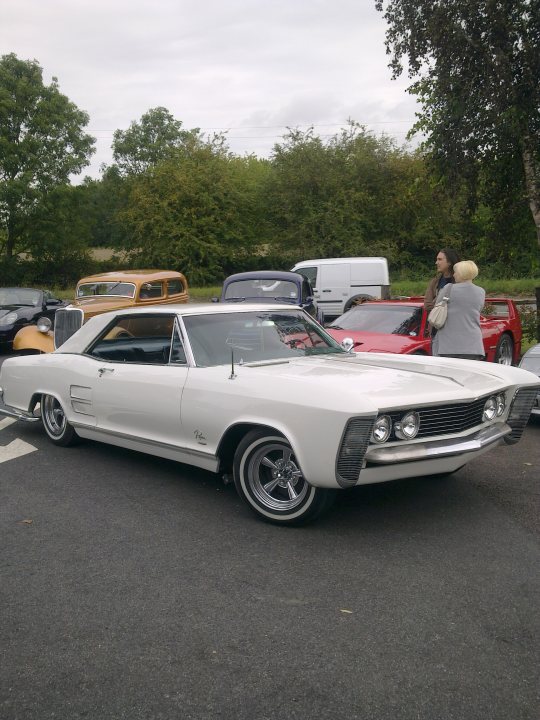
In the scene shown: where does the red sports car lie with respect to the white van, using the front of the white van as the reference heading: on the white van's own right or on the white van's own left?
on the white van's own left

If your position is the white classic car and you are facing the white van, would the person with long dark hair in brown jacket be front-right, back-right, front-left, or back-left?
front-right

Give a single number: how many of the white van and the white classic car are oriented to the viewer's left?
1

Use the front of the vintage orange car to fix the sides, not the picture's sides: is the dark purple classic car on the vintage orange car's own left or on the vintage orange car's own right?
on the vintage orange car's own left

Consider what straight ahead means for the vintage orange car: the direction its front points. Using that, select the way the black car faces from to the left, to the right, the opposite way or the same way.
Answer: the same way

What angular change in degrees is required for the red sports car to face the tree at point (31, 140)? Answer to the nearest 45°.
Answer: approximately 90° to its right

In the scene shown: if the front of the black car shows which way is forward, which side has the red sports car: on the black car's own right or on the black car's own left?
on the black car's own left

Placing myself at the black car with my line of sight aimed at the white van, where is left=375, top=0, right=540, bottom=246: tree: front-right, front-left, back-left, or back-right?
front-right

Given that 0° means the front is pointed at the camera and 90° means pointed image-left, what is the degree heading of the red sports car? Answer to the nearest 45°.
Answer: approximately 45°

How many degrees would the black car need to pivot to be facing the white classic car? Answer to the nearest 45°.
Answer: approximately 45° to its left

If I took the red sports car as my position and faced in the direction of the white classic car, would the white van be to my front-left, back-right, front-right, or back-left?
back-right

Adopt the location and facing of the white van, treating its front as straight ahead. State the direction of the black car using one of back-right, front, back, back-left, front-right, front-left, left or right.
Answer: front-left

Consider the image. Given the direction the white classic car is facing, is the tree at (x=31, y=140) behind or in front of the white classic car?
behind

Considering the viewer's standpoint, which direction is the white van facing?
facing to the left of the viewer

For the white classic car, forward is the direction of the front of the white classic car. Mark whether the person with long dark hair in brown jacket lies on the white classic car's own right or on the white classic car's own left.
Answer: on the white classic car's own left

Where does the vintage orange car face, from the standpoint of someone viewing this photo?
facing the viewer and to the left of the viewer
